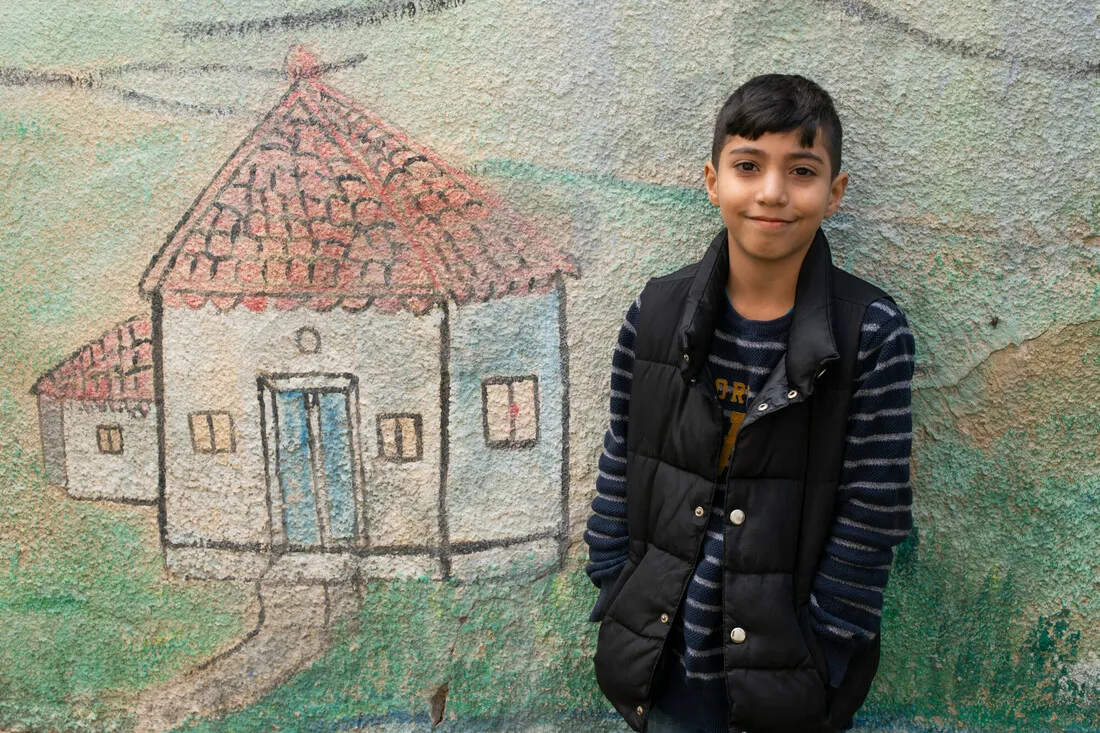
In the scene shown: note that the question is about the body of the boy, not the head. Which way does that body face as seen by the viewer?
toward the camera
